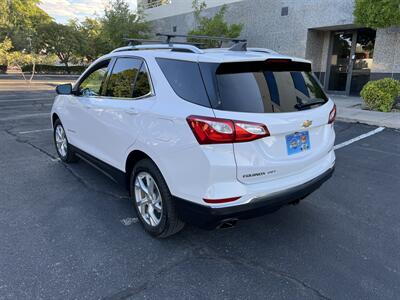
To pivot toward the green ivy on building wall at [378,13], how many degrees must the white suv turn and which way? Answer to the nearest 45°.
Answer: approximately 90° to its right

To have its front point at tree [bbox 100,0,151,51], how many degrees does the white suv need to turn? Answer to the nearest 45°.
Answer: approximately 45° to its right

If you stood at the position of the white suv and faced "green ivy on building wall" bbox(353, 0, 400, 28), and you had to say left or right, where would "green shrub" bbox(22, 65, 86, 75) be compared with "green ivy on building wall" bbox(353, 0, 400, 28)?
left

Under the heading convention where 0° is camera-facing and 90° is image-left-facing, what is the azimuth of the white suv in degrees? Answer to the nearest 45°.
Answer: approximately 135°

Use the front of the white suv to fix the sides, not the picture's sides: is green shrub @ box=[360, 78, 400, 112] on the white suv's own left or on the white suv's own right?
on the white suv's own right

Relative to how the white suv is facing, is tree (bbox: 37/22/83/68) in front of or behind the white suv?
in front

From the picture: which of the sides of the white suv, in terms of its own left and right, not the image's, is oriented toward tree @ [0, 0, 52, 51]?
front

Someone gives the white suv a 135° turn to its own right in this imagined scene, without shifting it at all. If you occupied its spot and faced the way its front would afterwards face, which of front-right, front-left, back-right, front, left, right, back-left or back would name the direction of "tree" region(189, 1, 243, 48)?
left

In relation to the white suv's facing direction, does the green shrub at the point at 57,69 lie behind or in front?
in front
